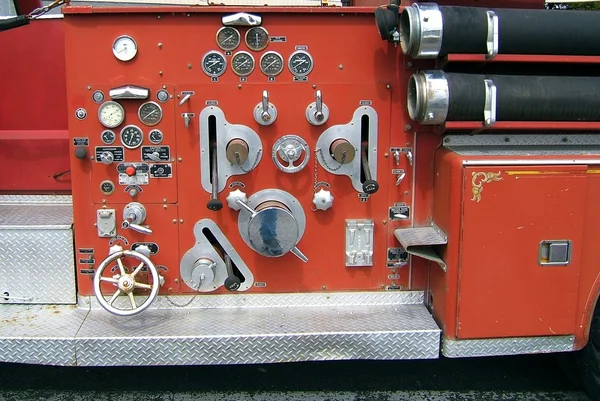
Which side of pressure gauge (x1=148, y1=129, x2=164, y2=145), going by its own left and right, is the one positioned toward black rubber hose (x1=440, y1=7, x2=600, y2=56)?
left

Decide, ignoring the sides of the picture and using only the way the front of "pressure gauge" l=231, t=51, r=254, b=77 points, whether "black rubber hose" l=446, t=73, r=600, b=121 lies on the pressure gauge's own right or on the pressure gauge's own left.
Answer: on the pressure gauge's own left

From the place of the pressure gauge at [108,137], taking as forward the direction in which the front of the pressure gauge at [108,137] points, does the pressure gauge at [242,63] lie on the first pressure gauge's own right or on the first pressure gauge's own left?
on the first pressure gauge's own left

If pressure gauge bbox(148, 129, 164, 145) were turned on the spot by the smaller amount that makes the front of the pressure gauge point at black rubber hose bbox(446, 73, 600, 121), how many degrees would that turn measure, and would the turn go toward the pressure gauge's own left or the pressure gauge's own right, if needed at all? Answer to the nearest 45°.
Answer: approximately 90° to the pressure gauge's own left

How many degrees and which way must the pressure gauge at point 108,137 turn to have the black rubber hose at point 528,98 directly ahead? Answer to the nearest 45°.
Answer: approximately 90° to its left

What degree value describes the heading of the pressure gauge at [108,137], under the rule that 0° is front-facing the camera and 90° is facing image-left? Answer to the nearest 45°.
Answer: approximately 0°

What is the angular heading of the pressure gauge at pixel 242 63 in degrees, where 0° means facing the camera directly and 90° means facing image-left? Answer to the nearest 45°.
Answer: approximately 0°
